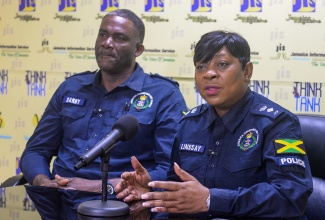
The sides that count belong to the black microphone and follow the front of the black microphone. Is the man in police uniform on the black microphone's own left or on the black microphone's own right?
on the black microphone's own left

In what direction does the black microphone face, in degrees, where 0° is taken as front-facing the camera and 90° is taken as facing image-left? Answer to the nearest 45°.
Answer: approximately 270°

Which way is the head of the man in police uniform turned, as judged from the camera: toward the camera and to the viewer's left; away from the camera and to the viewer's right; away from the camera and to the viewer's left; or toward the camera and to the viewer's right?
toward the camera and to the viewer's left
